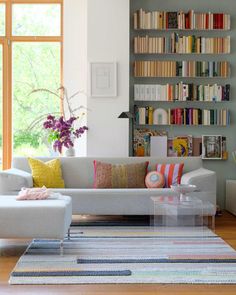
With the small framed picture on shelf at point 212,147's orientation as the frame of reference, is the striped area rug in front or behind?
in front

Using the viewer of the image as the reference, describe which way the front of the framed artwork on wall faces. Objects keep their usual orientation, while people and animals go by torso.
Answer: facing the viewer

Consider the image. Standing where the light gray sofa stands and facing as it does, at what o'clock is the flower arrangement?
The flower arrangement is roughly at 5 o'clock from the light gray sofa.

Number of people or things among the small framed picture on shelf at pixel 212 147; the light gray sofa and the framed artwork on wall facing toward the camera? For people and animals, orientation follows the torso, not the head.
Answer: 3

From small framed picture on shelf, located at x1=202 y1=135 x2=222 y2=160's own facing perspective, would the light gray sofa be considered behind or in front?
in front

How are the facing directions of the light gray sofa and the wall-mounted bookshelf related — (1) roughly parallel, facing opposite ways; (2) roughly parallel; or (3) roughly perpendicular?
roughly parallel

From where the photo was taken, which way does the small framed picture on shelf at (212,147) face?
toward the camera

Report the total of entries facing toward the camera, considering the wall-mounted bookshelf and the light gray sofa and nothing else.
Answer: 2

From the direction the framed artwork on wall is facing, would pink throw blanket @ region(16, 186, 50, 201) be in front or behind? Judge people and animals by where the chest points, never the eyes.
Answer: in front

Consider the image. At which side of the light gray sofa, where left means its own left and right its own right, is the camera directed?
front

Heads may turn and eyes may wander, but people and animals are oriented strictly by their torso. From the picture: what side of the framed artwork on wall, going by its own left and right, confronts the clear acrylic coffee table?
front

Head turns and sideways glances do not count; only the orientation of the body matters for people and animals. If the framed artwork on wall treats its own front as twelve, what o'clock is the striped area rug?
The striped area rug is roughly at 12 o'clock from the framed artwork on wall.
